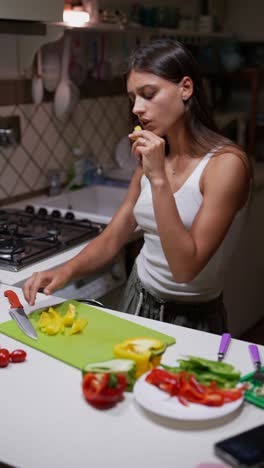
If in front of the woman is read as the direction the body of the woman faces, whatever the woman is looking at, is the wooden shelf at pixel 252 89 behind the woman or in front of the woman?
behind

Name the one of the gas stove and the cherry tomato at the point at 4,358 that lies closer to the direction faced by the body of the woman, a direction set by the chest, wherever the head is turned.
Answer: the cherry tomato

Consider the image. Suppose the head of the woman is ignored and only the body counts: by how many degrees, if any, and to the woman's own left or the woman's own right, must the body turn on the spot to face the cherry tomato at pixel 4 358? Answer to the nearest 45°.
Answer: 0° — they already face it

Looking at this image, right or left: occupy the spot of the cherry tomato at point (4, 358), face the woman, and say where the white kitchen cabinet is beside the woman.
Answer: left

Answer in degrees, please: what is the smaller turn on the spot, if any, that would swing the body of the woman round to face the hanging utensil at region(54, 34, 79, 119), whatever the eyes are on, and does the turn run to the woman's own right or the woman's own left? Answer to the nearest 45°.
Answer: approximately 135° to the woman's own right

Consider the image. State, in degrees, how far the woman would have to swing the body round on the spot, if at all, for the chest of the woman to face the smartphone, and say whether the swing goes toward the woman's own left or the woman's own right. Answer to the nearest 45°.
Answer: approximately 45° to the woman's own left

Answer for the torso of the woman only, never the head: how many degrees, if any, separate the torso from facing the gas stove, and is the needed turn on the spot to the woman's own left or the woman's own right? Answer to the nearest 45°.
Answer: approximately 90° to the woman's own right

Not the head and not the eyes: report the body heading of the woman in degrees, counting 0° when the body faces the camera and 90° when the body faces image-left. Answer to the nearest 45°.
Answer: approximately 45°
